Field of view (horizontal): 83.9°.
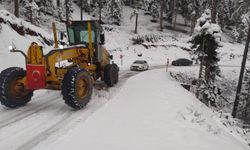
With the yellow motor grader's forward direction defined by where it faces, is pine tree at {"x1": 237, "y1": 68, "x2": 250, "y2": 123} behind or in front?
behind

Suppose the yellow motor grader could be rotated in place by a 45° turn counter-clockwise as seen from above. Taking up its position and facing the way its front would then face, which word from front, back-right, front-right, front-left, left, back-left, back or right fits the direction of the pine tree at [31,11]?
back

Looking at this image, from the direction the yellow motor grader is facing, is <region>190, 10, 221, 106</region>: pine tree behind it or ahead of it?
behind

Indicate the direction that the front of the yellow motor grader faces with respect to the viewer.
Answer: facing the viewer and to the left of the viewer
